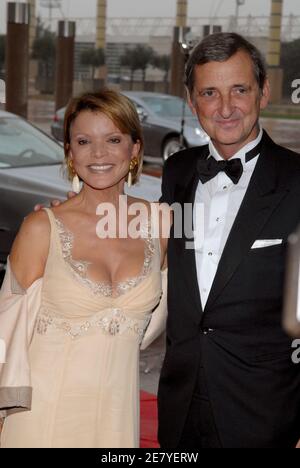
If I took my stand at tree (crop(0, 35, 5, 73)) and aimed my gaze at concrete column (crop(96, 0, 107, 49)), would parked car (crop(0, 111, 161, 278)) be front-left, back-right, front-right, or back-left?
back-right

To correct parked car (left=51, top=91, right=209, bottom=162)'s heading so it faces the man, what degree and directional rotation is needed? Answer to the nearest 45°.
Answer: approximately 45° to its right

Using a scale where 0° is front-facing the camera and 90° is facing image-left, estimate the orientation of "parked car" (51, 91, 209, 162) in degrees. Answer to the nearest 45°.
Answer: approximately 315°
